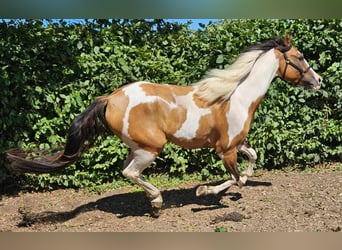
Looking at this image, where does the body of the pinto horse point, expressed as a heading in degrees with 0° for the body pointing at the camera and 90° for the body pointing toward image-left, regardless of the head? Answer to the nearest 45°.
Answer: approximately 270°
